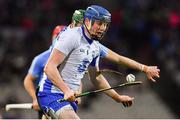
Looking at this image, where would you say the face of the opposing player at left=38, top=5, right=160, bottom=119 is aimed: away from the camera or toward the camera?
toward the camera

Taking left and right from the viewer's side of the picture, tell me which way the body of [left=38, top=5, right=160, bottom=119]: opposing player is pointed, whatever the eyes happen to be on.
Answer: facing the viewer and to the right of the viewer
